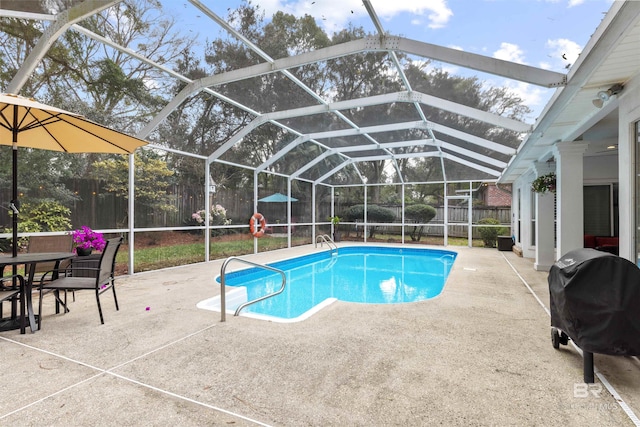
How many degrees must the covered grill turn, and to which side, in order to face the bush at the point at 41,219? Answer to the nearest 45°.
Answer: approximately 45° to its right

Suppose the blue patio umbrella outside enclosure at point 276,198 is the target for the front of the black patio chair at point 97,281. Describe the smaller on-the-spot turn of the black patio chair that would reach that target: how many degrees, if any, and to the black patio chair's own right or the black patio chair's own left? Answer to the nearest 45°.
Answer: approximately 135° to the black patio chair's own right

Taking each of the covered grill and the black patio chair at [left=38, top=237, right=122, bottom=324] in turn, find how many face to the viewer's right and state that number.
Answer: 0

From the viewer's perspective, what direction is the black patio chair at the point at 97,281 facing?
to the viewer's left

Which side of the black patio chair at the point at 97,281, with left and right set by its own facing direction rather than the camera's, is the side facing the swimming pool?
back

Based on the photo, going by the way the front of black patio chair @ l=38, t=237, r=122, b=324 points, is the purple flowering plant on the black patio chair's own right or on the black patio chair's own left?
on the black patio chair's own right

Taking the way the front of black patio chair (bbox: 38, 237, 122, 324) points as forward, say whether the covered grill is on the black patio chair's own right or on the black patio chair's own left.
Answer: on the black patio chair's own left

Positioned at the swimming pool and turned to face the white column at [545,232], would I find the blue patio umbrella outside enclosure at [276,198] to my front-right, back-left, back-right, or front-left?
back-left

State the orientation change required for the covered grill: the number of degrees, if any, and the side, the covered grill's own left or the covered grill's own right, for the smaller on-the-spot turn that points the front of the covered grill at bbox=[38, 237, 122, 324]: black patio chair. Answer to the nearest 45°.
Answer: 0° — it already faces it

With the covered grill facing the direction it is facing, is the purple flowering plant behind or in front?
in front

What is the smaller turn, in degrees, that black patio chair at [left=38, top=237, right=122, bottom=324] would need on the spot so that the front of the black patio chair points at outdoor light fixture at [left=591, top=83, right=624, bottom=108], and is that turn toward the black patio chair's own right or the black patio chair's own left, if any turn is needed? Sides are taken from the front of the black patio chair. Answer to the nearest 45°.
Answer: approximately 135° to the black patio chair's own left

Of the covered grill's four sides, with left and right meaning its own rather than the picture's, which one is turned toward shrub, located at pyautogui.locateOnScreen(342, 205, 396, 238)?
right

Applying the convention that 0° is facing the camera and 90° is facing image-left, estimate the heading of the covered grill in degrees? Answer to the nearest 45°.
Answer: approximately 45°
